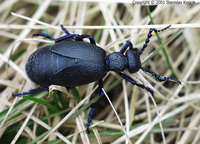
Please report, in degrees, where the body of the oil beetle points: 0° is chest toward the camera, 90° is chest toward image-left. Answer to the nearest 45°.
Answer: approximately 270°
